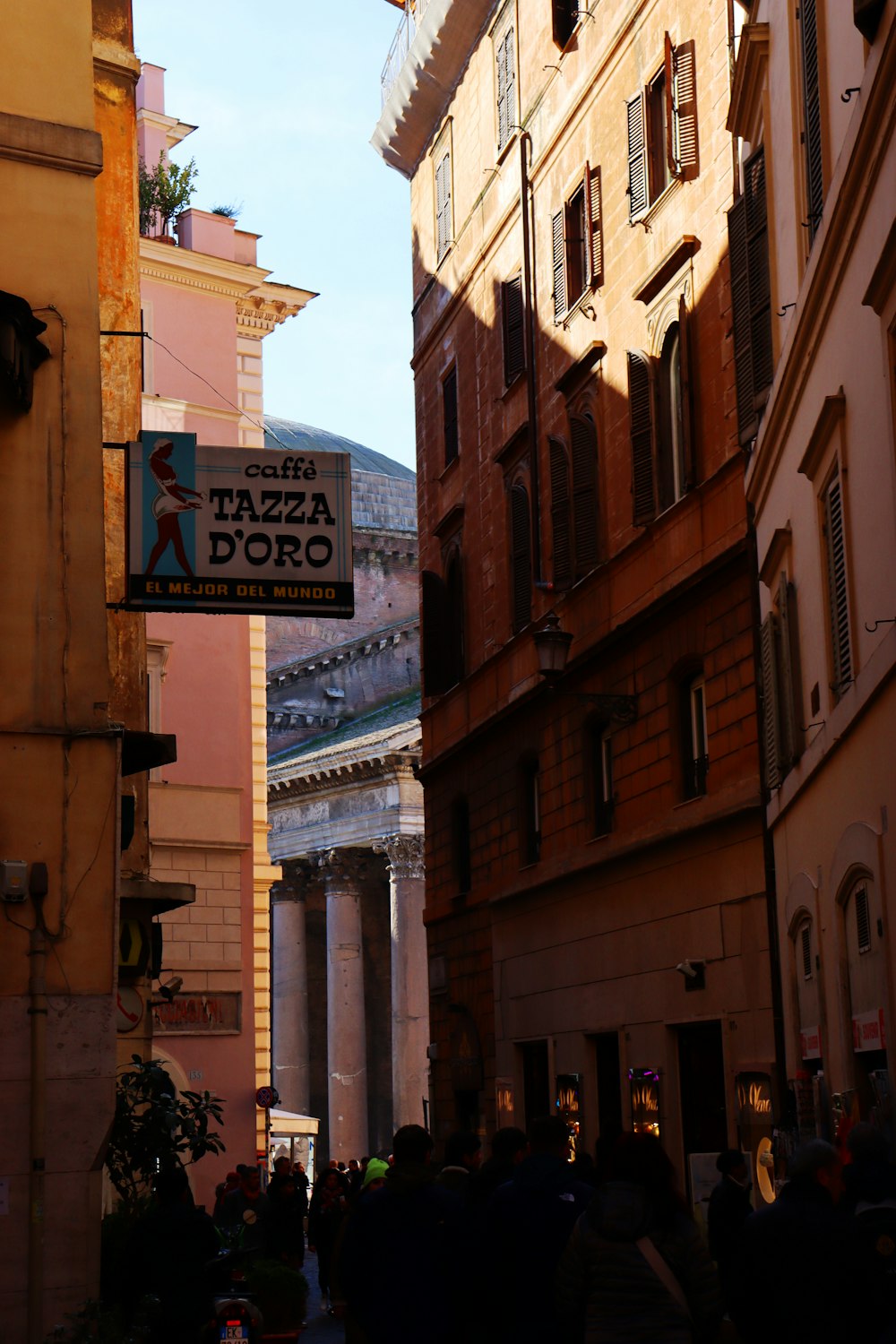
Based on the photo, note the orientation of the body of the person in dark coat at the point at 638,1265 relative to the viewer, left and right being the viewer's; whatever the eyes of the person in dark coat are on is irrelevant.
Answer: facing away from the viewer

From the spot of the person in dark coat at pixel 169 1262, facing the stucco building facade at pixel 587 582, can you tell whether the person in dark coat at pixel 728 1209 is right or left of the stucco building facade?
right

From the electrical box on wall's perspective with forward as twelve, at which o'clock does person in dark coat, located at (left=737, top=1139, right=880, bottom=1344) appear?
The person in dark coat is roughly at 11 o'clock from the electrical box on wall.

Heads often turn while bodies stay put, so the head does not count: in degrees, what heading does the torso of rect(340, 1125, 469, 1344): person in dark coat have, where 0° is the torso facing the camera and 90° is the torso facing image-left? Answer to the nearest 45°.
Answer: approximately 180°

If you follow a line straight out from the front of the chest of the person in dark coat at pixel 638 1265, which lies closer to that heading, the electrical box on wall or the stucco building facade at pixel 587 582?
the stucco building facade
